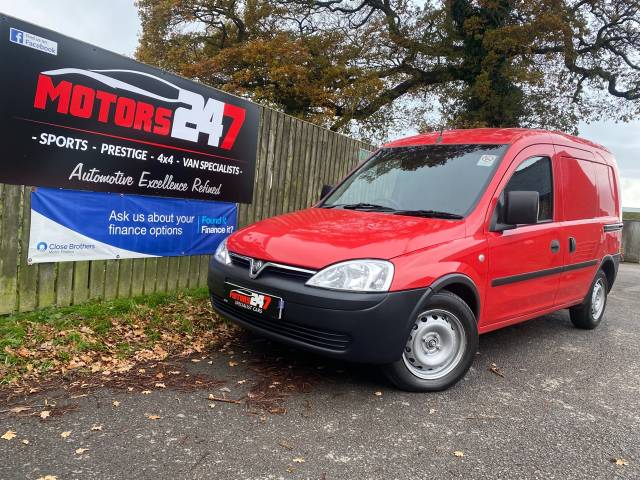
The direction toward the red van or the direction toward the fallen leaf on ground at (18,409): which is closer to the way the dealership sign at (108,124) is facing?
the red van

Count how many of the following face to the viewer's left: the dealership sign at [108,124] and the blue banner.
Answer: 0

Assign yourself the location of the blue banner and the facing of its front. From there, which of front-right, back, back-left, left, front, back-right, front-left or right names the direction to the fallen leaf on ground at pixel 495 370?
front

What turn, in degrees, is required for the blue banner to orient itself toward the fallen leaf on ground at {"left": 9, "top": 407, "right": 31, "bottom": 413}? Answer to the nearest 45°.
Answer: approximately 45° to its right

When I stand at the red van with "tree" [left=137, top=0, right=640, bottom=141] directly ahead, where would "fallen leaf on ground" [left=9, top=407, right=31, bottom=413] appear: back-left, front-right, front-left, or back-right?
back-left

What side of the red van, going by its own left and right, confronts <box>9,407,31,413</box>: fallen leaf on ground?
front

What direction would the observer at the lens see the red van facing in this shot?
facing the viewer and to the left of the viewer

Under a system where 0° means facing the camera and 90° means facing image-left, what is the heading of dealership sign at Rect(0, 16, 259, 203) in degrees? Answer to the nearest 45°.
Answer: approximately 315°

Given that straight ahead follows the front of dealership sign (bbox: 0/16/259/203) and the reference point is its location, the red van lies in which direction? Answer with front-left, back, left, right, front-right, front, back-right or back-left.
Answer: front

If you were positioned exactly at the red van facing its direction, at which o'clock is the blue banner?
The blue banner is roughly at 2 o'clock from the red van.

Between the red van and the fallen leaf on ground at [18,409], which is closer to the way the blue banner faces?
the red van

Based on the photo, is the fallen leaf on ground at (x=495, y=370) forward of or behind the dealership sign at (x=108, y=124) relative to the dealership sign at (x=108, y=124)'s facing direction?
forward

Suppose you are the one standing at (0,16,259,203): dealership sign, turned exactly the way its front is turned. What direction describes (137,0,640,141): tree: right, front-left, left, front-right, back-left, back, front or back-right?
left

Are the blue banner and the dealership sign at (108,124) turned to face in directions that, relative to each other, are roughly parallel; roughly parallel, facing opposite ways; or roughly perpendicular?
roughly parallel

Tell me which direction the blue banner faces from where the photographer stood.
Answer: facing the viewer and to the right of the viewer

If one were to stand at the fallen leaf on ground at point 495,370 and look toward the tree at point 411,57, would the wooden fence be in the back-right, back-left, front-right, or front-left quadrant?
front-left
